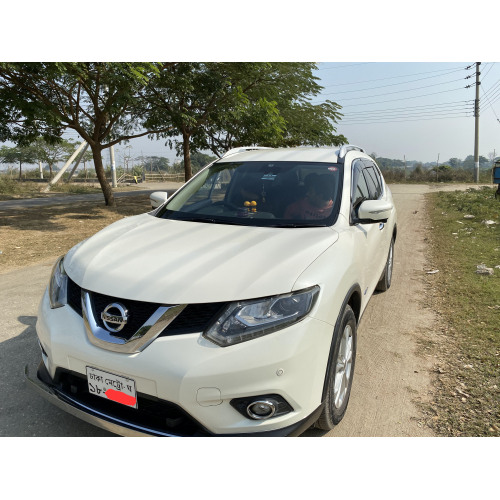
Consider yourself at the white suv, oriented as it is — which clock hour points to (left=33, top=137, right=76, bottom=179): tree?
The tree is roughly at 4 o'clock from the white suv.

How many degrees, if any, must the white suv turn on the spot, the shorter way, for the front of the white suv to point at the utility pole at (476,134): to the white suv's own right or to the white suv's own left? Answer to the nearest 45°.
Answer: approximately 180°

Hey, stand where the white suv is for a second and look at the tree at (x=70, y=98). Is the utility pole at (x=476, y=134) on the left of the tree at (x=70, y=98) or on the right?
right

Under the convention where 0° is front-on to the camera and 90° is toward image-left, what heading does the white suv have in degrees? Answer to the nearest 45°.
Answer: approximately 45°

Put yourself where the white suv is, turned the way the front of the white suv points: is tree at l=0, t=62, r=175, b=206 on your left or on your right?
on your right

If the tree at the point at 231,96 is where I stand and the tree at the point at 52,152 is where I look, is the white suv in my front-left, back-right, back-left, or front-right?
back-left

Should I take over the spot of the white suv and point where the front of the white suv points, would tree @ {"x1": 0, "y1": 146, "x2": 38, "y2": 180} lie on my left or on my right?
on my right

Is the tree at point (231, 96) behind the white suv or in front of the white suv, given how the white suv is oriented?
behind
